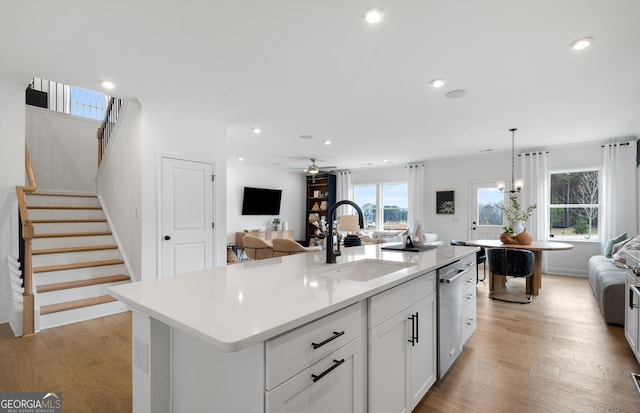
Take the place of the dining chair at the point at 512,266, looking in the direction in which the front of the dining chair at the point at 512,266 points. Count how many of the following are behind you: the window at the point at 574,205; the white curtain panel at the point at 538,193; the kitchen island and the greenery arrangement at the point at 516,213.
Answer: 1

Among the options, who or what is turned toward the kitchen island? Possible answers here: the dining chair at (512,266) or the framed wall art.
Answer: the framed wall art

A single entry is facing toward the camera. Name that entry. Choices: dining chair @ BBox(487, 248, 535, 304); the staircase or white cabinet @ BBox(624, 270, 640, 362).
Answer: the staircase

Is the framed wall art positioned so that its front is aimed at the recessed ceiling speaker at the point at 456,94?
yes

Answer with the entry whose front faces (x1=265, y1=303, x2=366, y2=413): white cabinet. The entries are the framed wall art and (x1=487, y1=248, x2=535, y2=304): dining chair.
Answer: the framed wall art

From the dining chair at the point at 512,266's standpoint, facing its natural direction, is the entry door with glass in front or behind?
in front

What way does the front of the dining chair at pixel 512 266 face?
away from the camera

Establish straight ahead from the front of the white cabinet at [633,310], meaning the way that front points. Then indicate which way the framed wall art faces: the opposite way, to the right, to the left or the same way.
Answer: to the left

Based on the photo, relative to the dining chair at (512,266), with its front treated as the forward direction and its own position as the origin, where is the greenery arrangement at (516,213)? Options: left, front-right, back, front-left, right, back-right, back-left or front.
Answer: front

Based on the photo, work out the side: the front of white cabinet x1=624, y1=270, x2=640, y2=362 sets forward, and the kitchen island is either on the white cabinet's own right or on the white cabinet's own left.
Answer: on the white cabinet's own left

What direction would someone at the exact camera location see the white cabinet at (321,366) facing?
facing the viewer and to the right of the viewer

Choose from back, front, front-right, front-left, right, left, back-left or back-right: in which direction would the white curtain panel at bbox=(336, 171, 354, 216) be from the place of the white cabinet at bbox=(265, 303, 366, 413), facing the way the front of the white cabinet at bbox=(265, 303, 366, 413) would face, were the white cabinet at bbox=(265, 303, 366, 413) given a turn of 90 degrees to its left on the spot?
front-left

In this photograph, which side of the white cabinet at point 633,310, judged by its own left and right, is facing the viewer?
left

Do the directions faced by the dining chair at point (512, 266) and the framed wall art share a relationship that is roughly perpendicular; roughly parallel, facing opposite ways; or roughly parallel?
roughly parallel, facing opposite ways

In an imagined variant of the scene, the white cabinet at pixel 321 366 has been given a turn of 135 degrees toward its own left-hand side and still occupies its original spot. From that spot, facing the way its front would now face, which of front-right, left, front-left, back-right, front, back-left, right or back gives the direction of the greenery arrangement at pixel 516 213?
front-right

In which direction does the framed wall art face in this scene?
toward the camera

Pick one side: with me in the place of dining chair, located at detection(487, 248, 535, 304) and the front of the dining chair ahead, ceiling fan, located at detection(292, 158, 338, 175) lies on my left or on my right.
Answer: on my left

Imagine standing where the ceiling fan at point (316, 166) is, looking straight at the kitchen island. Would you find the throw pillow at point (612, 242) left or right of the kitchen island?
left
